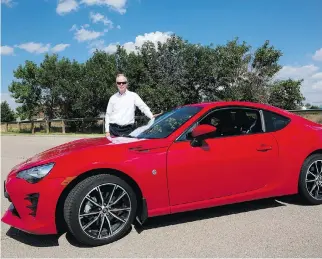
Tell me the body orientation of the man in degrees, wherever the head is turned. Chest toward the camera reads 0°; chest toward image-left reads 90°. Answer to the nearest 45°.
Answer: approximately 0°

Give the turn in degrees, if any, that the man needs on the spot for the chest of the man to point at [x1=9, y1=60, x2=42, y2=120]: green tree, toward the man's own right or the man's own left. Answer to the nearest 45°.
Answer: approximately 180°

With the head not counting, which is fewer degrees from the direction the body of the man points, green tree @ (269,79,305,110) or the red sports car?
the red sports car

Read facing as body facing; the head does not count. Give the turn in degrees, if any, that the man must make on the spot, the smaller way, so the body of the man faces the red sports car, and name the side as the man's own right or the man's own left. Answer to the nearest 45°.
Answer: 0° — they already face it

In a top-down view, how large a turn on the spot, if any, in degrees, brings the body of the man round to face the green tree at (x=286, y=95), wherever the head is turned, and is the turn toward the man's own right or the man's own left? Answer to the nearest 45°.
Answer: approximately 135° to the man's own left

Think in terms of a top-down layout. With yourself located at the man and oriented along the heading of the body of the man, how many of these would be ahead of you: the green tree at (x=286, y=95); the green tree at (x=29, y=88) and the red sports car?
1

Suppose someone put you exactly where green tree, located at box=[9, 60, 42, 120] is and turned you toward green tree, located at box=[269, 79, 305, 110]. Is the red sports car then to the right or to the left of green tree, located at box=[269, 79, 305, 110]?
right

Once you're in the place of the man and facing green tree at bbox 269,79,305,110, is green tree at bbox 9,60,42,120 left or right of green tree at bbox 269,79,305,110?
left
